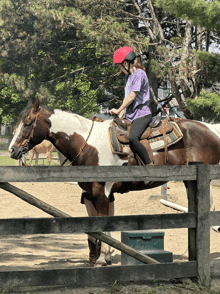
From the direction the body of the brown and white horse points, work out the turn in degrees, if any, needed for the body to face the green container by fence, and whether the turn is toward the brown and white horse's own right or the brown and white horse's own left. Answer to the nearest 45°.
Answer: approximately 135° to the brown and white horse's own left

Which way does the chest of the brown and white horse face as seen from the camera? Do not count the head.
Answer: to the viewer's left
